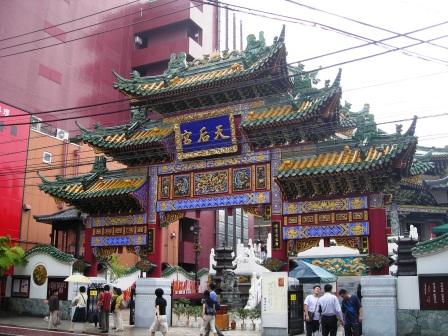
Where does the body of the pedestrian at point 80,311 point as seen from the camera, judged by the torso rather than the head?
away from the camera

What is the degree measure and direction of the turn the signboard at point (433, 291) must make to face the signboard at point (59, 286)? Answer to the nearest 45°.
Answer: approximately 90° to its right

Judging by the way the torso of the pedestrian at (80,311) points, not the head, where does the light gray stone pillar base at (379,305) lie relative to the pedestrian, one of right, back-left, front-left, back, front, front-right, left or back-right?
back-right

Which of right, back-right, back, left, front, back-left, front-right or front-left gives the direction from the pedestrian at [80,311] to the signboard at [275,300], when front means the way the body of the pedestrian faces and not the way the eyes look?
back-right
